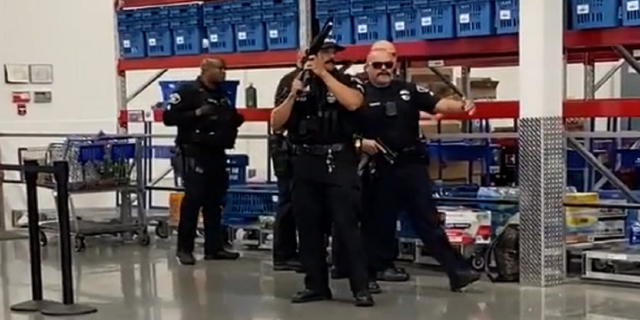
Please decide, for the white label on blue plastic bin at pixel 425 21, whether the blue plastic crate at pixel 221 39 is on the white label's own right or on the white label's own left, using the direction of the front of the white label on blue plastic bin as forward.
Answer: on the white label's own right

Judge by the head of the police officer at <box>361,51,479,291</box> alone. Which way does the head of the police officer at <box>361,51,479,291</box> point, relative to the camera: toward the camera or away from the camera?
toward the camera

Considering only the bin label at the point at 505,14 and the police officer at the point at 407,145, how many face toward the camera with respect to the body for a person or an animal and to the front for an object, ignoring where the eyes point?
2

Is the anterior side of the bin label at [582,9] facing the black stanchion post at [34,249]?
no

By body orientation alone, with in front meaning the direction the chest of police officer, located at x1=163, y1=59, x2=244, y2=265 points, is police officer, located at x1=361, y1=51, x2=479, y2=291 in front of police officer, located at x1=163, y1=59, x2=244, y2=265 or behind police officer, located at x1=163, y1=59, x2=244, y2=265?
in front

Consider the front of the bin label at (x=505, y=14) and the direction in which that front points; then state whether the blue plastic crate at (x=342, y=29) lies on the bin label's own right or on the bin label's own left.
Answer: on the bin label's own right

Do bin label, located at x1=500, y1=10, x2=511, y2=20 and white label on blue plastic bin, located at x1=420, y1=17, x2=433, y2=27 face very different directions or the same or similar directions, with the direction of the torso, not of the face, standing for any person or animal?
same or similar directions

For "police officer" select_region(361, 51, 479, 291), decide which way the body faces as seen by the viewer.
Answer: toward the camera

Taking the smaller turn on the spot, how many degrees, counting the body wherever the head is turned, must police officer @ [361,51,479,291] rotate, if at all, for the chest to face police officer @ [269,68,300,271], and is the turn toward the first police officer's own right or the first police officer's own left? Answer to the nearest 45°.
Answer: approximately 135° to the first police officer's own right

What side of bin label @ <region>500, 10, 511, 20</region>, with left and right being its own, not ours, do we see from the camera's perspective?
front

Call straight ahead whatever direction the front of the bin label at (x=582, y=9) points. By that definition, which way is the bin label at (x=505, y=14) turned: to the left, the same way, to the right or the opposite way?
the same way

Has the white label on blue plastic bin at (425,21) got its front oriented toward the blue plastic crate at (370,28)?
no

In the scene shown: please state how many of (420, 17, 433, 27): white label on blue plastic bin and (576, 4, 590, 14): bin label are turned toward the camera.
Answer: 2

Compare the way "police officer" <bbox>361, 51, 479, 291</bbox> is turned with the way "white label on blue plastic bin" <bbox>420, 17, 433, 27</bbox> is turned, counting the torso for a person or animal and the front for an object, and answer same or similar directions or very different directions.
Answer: same or similar directions
